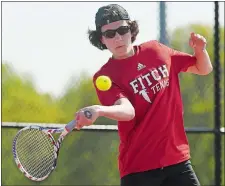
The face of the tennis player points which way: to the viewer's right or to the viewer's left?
to the viewer's left

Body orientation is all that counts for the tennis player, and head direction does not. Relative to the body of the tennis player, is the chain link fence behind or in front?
behind

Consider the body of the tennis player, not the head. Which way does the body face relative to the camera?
toward the camera

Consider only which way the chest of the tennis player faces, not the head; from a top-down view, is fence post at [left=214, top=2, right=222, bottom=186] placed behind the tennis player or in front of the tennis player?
behind
